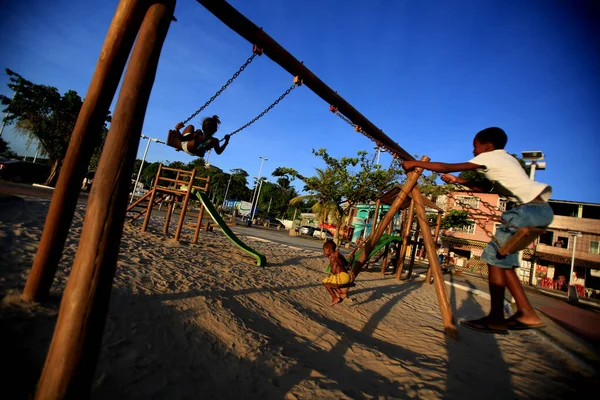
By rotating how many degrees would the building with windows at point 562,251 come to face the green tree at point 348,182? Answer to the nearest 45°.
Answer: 0° — it already faces it

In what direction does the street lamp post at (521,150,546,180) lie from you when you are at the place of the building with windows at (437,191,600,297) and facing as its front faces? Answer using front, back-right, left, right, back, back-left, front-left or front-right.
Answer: front-left

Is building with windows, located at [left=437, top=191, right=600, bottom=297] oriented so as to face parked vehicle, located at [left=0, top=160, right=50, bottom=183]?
yes

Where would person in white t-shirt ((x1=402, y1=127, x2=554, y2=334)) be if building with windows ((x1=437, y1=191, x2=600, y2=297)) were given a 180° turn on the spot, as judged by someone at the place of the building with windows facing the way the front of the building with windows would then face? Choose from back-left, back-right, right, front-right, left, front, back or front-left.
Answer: back-right

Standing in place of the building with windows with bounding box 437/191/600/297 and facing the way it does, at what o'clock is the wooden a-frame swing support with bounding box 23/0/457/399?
The wooden a-frame swing support is roughly at 11 o'clock from the building with windows.

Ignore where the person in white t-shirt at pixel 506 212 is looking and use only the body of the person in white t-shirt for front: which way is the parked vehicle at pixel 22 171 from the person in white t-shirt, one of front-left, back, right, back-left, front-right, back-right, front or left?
front

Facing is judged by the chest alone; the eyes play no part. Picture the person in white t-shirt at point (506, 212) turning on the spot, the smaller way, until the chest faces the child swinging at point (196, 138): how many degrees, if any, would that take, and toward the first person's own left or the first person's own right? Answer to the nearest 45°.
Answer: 0° — they already face them

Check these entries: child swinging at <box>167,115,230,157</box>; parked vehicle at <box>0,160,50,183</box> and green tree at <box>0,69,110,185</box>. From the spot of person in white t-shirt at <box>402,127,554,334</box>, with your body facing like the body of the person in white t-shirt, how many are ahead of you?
3

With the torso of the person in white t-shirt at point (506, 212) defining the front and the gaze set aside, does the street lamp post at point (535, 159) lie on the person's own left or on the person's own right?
on the person's own right

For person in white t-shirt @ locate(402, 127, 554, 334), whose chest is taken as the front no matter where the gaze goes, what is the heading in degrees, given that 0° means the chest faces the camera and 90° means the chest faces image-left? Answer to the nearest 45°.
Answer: approximately 90°

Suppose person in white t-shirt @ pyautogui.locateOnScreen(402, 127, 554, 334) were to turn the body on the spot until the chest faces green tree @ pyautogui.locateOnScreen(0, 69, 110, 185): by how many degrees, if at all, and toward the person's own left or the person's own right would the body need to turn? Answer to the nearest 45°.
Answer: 0° — they already face it
